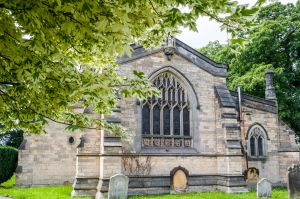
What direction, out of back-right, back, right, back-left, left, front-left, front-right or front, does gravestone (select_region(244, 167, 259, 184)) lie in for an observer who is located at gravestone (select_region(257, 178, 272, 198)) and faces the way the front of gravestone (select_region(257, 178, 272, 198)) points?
back

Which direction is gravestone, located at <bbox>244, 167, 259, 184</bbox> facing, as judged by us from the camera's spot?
facing the viewer

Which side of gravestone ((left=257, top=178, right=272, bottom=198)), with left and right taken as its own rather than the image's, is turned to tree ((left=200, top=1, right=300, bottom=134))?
back

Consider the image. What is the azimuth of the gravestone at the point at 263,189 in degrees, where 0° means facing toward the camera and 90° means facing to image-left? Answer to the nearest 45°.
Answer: approximately 0°

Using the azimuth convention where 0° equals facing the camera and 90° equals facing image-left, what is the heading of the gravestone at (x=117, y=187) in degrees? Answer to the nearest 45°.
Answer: approximately 0°

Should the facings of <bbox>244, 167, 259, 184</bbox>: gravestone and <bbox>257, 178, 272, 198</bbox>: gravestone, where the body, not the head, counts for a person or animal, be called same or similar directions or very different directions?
same or similar directions

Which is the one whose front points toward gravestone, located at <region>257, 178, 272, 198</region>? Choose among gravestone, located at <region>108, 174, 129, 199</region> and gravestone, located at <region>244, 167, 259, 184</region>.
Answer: gravestone, located at <region>244, 167, 259, 184</region>

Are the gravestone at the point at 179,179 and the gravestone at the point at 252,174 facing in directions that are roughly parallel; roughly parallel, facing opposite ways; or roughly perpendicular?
roughly parallel

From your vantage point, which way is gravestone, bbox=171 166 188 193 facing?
toward the camera

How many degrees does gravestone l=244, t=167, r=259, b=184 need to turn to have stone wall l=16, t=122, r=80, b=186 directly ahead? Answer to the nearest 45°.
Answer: approximately 90° to its right

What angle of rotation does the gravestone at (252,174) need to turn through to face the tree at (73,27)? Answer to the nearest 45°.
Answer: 0° — it already faces it

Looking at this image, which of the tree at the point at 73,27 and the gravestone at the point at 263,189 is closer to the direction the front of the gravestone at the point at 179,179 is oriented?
the tree

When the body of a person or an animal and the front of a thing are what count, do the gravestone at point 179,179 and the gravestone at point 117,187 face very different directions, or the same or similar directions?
same or similar directions

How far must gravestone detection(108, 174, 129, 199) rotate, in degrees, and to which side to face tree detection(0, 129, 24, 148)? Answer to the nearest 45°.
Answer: approximately 135° to its right
